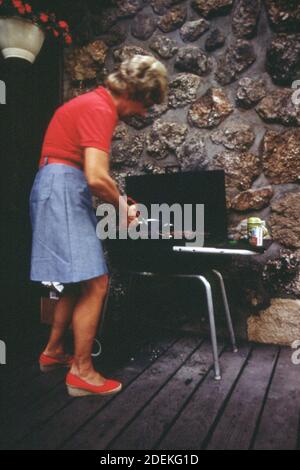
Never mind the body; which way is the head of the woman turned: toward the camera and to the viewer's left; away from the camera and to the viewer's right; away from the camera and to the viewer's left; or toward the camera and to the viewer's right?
away from the camera and to the viewer's right

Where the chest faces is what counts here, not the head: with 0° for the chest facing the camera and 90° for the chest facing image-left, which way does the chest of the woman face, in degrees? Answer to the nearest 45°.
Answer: approximately 270°

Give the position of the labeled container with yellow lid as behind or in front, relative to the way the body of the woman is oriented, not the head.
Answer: in front
